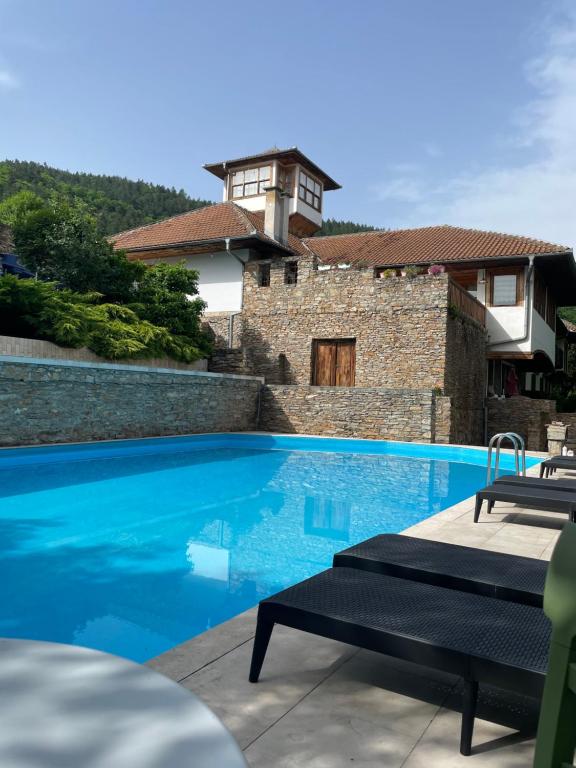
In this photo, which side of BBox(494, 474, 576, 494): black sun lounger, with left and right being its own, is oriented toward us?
left

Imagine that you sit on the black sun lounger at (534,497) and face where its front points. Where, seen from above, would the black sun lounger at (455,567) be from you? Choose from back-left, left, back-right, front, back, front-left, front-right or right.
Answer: left

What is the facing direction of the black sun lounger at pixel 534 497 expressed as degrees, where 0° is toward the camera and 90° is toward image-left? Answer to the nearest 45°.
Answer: approximately 90°

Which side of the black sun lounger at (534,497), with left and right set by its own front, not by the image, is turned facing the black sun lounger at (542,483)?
right

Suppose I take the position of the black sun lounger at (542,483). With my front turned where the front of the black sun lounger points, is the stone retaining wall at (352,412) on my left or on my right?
on my right

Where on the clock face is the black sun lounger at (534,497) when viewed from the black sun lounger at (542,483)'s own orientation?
the black sun lounger at (534,497) is roughly at 9 o'clock from the black sun lounger at (542,483).

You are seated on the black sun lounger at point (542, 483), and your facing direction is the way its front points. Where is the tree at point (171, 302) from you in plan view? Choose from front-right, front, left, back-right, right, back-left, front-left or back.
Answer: front-right

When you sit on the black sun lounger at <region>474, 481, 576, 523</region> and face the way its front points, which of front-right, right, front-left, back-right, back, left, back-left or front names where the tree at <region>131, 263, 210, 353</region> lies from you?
front-right

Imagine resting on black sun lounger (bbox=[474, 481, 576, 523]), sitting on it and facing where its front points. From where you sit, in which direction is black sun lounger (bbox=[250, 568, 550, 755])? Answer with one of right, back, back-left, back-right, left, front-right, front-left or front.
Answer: left

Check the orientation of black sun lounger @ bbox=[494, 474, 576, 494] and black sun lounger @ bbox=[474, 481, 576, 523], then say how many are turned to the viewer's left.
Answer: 2
